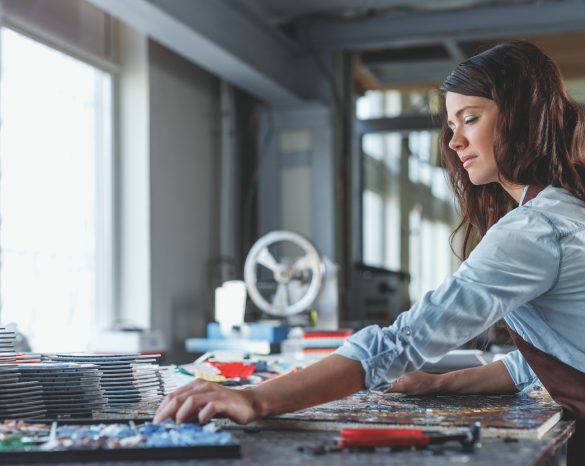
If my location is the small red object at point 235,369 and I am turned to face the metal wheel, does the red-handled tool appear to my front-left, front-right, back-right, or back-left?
back-right

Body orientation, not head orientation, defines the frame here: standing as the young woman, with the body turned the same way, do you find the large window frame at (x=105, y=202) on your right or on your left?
on your right

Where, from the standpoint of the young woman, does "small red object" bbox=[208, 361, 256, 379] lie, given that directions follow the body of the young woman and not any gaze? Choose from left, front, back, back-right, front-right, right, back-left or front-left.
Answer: front-right

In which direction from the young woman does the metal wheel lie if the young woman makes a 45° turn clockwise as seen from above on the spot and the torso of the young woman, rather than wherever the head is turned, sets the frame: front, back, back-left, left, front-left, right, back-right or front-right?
front-right

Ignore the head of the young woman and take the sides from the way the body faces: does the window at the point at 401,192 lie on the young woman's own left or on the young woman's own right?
on the young woman's own right

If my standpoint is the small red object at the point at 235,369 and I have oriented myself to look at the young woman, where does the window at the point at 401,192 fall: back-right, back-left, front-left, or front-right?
back-left

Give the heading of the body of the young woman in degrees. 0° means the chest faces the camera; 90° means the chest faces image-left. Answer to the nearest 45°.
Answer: approximately 90°
